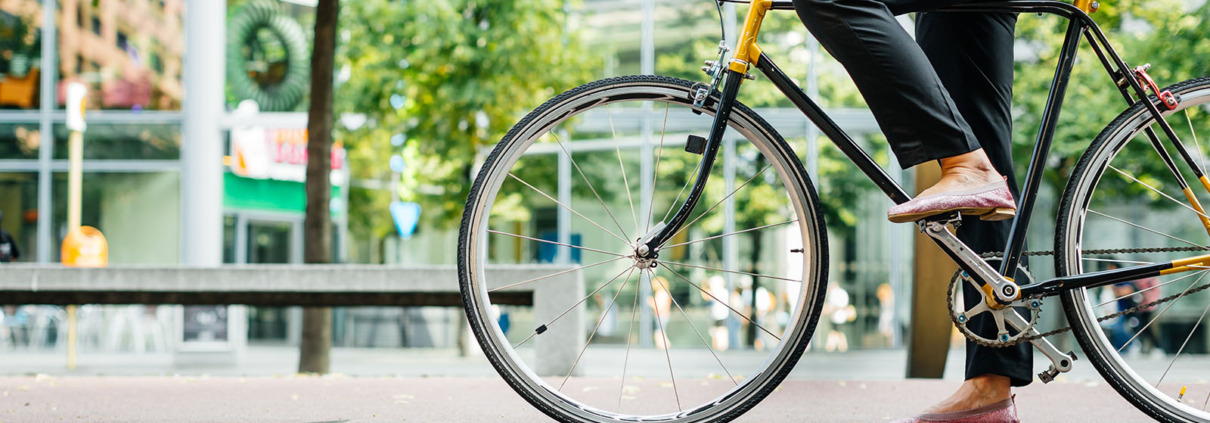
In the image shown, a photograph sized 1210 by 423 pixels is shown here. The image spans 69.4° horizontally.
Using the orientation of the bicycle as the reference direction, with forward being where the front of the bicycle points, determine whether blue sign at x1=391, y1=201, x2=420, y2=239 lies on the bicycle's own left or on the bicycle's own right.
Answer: on the bicycle's own right

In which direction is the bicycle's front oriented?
to the viewer's left

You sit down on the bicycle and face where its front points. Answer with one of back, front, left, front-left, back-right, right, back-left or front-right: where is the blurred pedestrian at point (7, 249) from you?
front-right

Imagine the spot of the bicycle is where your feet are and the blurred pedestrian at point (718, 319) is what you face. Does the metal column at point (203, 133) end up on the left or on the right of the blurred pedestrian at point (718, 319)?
left

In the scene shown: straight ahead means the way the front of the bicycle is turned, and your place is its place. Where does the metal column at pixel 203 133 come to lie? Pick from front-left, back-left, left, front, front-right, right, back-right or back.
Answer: front-right

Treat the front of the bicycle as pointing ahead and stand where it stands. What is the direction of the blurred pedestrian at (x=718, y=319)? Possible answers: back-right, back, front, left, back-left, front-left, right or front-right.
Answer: right

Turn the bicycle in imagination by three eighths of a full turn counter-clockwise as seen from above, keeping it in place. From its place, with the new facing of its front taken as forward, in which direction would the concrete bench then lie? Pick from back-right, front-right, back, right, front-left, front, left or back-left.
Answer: back

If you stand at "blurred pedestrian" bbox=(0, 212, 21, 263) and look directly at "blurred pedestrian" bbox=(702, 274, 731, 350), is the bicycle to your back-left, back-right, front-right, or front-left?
front-right

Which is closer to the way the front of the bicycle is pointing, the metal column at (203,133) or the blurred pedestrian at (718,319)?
the metal column

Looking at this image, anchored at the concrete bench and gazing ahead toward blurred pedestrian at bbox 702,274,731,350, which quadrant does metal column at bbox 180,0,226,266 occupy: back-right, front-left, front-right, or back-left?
front-left
